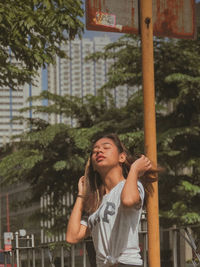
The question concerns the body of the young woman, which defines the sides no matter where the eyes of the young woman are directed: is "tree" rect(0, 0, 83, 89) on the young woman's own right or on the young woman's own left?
on the young woman's own right

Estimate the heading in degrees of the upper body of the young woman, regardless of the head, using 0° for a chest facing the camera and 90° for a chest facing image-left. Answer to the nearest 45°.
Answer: approximately 45°

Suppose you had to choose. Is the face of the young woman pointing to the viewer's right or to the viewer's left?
to the viewer's left

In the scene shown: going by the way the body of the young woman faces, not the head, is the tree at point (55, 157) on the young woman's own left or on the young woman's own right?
on the young woman's own right
